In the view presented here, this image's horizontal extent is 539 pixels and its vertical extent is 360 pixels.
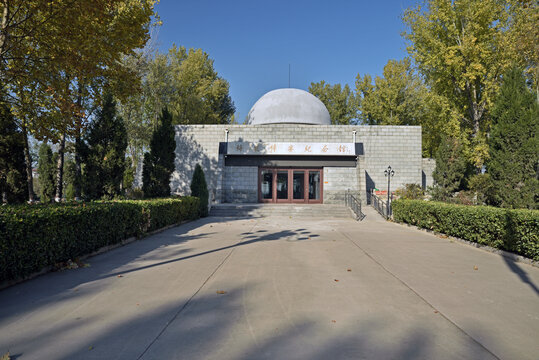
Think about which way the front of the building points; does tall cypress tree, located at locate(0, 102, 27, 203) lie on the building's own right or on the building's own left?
on the building's own right

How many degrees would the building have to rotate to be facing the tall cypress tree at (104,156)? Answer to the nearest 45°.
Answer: approximately 45° to its right

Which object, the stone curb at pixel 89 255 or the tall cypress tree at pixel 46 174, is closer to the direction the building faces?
the stone curb

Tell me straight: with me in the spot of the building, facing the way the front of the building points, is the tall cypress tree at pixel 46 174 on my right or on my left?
on my right

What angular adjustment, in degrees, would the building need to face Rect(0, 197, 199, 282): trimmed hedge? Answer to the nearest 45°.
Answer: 0° — it already faces it

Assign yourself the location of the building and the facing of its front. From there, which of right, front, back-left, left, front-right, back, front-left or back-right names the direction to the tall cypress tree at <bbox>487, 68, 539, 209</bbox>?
front-left

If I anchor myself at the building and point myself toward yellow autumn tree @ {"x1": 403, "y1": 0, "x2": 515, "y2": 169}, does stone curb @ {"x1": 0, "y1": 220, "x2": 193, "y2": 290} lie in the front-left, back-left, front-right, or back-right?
back-right

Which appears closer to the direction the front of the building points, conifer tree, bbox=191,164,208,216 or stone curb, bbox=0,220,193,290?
the stone curb

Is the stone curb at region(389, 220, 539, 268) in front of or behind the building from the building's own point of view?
in front

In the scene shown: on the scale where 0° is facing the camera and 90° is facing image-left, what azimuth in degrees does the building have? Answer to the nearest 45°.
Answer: approximately 0°

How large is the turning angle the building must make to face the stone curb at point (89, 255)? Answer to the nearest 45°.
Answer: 0° — it already faces it

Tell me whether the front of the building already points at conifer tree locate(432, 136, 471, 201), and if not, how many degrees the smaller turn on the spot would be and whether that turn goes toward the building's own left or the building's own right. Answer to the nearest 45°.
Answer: approximately 45° to the building's own left
